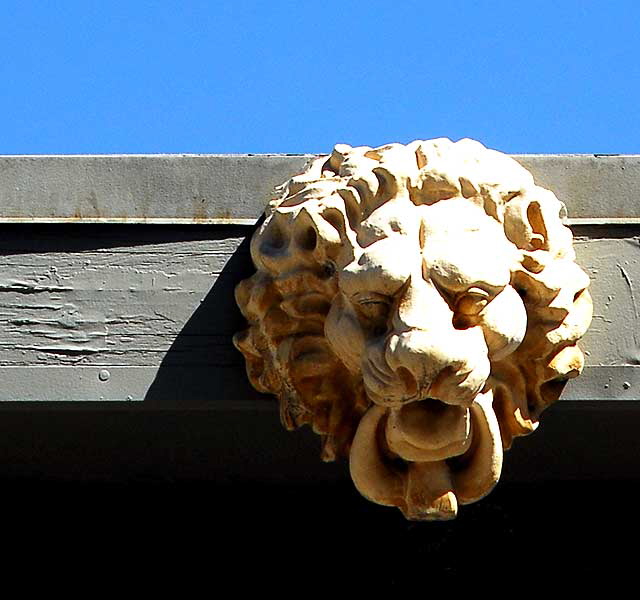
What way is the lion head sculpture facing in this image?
toward the camera
